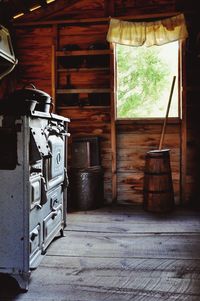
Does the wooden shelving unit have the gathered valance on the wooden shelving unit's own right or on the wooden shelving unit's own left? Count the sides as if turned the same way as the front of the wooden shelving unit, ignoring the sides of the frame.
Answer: on the wooden shelving unit's own left

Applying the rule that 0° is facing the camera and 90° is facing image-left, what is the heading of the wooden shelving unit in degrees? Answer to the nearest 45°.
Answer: approximately 0°

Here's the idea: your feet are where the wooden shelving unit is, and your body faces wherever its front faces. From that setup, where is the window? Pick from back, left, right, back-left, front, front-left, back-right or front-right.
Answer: left

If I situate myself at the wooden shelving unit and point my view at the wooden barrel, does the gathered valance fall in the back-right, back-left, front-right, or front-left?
front-left
